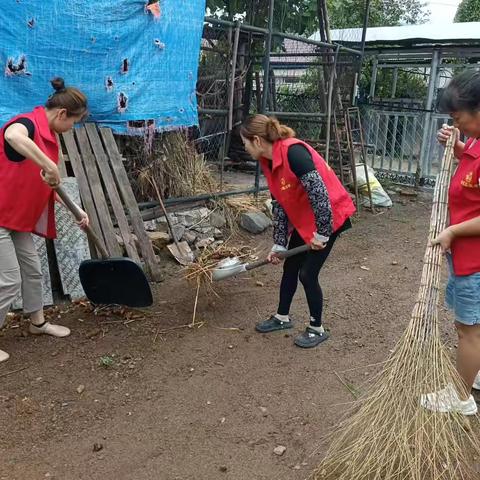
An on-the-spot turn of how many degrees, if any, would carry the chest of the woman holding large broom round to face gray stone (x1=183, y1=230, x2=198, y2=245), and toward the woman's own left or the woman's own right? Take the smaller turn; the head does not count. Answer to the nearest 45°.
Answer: approximately 45° to the woman's own right

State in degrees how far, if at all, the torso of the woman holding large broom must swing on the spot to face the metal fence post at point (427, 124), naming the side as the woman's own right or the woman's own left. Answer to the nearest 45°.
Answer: approximately 90° to the woman's own right

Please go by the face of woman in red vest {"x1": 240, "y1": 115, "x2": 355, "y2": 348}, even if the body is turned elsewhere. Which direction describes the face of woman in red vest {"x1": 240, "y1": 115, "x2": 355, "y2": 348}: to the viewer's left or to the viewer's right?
to the viewer's left

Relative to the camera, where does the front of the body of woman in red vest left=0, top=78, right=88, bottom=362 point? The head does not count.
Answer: to the viewer's right

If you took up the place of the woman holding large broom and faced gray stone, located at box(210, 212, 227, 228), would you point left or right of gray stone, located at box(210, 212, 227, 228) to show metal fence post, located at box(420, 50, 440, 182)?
right

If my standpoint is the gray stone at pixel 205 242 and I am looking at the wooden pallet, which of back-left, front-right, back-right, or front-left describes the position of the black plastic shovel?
front-left

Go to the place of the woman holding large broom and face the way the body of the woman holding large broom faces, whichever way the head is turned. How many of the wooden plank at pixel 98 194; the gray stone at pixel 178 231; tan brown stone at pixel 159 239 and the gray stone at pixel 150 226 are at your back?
0

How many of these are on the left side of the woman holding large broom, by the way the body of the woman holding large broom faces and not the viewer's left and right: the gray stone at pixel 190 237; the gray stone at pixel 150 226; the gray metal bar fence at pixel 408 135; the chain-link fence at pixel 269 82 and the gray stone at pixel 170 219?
0

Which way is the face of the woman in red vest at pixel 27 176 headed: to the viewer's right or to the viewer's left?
to the viewer's right

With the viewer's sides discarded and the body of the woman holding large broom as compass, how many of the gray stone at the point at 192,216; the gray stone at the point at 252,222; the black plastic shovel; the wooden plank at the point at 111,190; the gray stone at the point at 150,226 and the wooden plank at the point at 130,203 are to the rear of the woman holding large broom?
0

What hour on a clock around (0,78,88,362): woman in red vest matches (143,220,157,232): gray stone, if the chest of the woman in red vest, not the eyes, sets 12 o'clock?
The gray stone is roughly at 10 o'clock from the woman in red vest.

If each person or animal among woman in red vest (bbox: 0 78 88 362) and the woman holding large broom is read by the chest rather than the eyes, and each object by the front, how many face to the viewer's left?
1

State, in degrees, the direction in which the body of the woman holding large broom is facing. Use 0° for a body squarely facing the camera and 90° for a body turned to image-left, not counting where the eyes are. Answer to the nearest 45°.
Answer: approximately 90°

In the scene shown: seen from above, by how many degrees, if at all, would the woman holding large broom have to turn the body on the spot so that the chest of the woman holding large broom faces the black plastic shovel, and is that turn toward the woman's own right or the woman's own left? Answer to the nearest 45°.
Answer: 0° — they already face it

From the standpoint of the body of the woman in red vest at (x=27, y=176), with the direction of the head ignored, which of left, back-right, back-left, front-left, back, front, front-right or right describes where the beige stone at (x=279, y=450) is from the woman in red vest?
front-right

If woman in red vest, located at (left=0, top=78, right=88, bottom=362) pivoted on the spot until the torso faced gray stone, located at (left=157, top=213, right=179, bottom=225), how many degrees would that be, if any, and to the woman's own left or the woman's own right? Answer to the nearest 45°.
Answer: approximately 45° to the woman's own left
